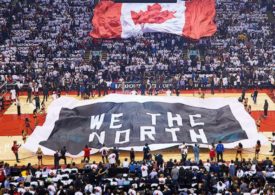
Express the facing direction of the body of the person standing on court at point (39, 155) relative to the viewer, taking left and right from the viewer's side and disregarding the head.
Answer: facing away from the viewer

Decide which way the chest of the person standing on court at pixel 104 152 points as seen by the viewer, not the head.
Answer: away from the camera

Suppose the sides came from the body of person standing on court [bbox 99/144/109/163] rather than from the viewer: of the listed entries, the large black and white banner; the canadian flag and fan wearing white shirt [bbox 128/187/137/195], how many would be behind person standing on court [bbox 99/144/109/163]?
1

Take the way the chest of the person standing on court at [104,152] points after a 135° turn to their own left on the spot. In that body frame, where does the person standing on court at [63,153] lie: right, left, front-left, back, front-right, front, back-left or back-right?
front-right

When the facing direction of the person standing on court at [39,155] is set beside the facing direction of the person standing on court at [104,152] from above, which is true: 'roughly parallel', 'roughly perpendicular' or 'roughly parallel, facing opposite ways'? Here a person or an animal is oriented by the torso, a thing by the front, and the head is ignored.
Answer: roughly parallel

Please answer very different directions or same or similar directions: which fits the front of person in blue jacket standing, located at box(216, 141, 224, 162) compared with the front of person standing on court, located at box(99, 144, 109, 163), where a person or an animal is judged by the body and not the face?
same or similar directions

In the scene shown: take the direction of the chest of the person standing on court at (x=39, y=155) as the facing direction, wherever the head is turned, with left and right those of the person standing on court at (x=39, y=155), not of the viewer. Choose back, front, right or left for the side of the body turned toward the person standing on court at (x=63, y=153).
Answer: right

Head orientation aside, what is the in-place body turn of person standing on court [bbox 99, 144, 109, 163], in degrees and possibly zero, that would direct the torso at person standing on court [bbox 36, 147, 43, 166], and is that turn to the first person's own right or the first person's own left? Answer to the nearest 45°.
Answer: approximately 90° to the first person's own left

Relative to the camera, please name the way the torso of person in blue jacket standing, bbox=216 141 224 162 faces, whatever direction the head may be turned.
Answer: away from the camera

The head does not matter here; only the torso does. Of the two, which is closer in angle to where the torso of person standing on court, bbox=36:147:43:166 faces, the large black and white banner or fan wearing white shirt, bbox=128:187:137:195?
the large black and white banner

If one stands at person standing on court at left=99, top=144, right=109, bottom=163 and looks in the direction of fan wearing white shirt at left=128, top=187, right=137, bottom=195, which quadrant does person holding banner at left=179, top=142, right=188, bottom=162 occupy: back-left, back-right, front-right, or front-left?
front-left

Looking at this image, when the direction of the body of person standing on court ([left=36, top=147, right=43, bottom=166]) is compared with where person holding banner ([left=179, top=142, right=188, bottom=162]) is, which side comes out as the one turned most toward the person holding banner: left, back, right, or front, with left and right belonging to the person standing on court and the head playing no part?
right

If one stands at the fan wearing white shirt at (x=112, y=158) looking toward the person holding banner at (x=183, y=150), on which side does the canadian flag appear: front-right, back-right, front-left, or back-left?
front-left

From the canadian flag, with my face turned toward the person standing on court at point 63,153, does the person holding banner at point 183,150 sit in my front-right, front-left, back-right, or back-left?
front-left
